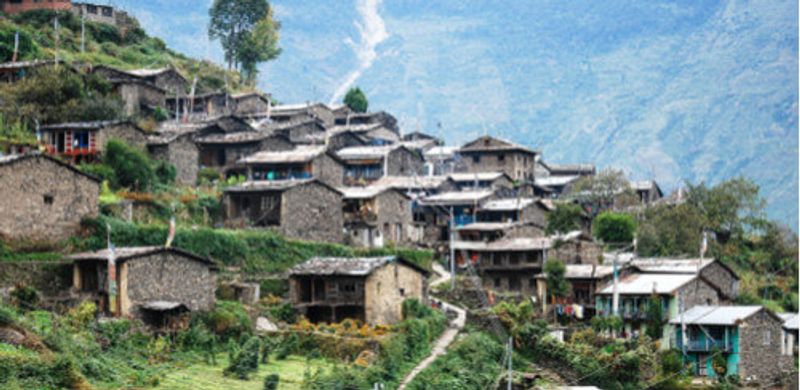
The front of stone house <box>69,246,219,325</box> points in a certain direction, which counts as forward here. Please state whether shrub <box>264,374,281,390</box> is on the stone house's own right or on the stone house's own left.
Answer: on the stone house's own left

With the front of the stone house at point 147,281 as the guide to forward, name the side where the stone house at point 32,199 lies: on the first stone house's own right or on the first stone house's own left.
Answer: on the first stone house's own right

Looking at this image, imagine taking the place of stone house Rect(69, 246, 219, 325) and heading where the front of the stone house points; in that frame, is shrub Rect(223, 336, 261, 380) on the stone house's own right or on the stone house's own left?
on the stone house's own left

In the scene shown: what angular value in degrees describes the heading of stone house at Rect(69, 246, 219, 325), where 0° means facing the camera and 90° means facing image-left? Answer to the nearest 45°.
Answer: approximately 45°

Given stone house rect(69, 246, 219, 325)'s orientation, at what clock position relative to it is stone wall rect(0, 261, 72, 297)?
The stone wall is roughly at 2 o'clock from the stone house.

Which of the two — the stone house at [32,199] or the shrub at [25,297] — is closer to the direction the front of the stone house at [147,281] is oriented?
the shrub
